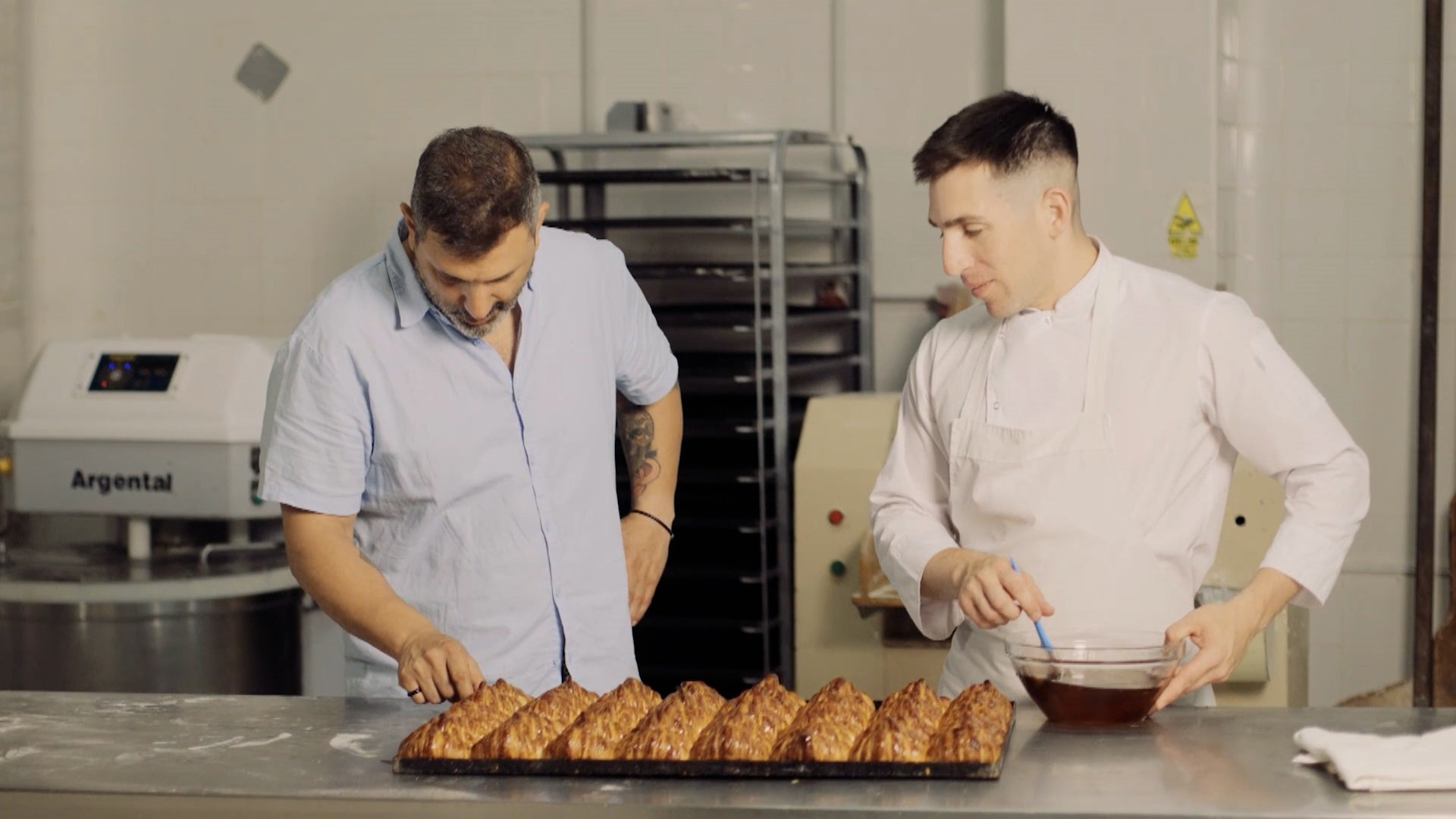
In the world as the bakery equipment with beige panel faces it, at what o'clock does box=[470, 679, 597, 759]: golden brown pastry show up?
The golden brown pastry is roughly at 12 o'clock from the bakery equipment with beige panel.

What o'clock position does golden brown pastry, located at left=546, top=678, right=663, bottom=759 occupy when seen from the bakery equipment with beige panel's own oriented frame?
The golden brown pastry is roughly at 12 o'clock from the bakery equipment with beige panel.

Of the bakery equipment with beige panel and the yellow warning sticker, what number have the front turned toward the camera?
2

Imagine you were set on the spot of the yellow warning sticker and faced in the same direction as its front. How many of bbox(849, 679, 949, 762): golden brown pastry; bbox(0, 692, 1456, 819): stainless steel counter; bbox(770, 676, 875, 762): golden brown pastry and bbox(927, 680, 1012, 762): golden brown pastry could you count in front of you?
4

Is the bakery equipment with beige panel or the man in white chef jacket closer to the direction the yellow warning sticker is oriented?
the man in white chef jacket

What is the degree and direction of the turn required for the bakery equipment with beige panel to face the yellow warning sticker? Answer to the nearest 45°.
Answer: approximately 135° to its left

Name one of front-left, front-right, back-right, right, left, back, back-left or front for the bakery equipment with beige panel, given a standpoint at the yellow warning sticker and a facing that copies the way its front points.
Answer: front-right

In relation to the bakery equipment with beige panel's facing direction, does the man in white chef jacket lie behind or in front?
in front

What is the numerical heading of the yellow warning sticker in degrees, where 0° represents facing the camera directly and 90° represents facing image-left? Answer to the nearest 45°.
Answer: approximately 0°

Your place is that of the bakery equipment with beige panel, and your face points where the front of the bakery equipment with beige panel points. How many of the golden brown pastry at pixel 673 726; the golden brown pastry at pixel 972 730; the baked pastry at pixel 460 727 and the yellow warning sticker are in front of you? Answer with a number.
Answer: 3

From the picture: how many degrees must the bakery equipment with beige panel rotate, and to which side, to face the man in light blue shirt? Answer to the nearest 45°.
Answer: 0° — it already faces them
